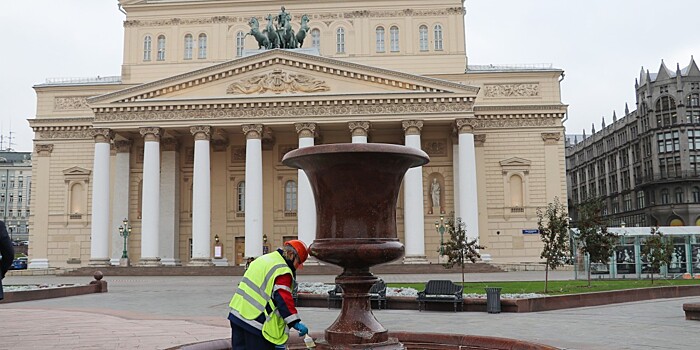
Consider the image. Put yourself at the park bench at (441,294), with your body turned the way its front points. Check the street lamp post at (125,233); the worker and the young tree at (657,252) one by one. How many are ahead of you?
1

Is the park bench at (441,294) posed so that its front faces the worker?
yes

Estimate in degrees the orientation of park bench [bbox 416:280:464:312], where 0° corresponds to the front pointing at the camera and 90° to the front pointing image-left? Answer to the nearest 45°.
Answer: approximately 0°

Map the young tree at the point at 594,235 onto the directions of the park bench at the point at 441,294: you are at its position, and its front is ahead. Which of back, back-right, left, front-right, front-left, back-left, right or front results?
back-left

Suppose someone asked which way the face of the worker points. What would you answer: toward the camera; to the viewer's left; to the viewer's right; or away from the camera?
to the viewer's right

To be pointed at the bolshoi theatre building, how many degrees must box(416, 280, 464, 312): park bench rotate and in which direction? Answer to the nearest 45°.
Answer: approximately 135° to its right

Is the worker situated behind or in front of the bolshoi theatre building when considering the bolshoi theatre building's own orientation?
in front

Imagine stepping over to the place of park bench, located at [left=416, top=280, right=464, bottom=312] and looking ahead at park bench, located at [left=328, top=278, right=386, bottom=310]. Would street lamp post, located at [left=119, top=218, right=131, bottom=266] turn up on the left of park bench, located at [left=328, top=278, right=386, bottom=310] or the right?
right

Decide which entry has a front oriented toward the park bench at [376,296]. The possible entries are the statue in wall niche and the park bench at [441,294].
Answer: the statue in wall niche

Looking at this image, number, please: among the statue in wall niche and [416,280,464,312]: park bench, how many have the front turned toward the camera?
2

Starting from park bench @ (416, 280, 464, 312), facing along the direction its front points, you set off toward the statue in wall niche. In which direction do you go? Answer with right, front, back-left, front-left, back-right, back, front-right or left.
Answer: back

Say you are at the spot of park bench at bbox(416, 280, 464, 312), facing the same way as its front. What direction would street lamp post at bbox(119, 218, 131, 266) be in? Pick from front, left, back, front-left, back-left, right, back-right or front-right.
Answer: back-right

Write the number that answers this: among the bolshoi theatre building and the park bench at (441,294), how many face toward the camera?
2

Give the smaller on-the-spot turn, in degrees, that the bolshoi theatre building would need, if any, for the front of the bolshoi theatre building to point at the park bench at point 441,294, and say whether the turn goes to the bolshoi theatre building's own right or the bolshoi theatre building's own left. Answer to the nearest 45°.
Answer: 0° — it already faces it
